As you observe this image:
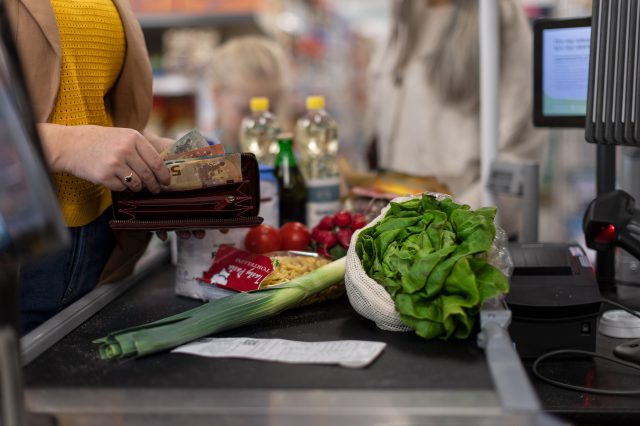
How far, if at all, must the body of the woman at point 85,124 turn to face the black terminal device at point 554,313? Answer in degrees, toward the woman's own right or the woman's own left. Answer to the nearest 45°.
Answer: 0° — they already face it
